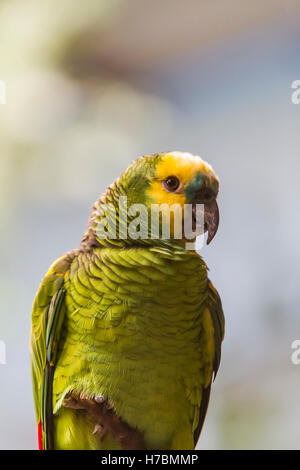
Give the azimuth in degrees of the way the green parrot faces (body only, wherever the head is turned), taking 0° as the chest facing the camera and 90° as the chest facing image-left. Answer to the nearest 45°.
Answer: approximately 315°
